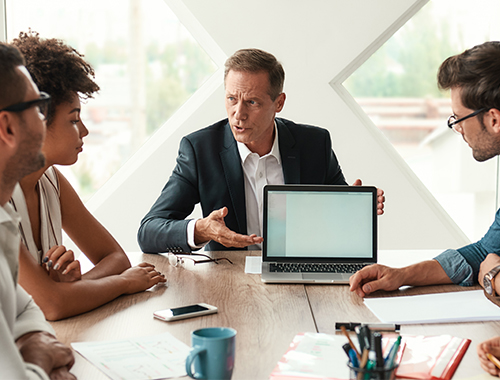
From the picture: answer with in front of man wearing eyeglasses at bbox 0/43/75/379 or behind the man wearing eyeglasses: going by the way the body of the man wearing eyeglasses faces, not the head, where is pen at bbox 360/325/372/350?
in front

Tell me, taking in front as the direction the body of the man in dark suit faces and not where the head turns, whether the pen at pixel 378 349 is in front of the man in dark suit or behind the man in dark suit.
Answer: in front

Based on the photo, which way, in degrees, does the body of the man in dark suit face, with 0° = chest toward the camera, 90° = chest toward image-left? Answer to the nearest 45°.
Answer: approximately 0°

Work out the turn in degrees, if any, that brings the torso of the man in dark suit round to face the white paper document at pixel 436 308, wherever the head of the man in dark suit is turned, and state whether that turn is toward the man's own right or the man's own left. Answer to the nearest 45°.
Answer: approximately 45° to the man's own left

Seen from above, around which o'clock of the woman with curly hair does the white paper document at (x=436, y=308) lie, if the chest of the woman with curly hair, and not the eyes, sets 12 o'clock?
The white paper document is roughly at 1 o'clock from the woman with curly hair.

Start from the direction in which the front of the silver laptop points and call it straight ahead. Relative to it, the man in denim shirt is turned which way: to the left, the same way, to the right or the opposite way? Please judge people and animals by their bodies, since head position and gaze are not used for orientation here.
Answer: to the right

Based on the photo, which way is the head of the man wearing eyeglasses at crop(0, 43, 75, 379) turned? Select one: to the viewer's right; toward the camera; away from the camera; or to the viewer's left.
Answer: to the viewer's right

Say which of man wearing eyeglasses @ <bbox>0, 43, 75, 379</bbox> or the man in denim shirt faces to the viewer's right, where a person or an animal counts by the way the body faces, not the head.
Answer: the man wearing eyeglasses

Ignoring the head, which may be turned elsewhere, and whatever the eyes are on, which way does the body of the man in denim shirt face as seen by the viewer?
to the viewer's left

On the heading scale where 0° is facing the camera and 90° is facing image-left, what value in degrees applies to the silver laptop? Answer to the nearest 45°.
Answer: approximately 0°

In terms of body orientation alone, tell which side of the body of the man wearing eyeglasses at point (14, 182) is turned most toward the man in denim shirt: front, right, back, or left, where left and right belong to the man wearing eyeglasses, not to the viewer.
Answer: front

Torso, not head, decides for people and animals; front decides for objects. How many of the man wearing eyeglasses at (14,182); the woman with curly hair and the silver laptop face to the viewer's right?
2

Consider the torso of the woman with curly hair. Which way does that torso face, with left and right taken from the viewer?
facing to the right of the viewer

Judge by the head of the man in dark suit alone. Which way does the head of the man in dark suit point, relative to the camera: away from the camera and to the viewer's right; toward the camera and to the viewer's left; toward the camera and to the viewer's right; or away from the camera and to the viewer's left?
toward the camera and to the viewer's left

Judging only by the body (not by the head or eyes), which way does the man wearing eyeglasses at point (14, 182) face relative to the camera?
to the viewer's right

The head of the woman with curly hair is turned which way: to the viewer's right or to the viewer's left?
to the viewer's right
